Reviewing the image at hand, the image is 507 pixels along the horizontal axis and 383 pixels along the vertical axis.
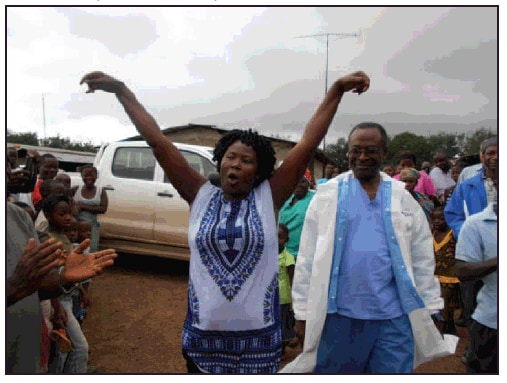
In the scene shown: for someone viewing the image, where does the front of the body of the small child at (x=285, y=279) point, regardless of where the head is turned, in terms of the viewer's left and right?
facing the viewer

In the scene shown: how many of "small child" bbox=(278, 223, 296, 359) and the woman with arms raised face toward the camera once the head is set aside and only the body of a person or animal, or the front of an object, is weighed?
2

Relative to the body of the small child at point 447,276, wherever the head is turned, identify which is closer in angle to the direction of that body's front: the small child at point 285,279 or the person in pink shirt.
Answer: the small child

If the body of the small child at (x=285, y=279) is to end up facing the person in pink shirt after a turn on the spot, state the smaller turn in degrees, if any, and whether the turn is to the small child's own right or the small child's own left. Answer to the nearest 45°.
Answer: approximately 135° to the small child's own left

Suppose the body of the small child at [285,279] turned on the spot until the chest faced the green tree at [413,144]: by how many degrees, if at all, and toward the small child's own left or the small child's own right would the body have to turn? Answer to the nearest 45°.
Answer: approximately 180°

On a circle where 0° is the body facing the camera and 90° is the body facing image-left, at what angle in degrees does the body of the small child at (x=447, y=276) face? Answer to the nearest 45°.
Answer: approximately 45°

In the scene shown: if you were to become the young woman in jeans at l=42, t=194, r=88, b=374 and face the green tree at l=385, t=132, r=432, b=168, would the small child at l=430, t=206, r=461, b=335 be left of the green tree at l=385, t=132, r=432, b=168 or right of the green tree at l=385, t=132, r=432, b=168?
right

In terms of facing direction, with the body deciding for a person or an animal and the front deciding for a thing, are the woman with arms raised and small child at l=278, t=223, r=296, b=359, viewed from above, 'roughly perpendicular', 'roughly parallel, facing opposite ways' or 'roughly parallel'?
roughly parallel

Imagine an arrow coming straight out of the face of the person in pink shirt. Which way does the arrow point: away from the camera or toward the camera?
toward the camera

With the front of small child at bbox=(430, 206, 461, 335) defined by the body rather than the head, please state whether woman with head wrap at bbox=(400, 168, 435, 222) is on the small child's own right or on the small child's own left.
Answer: on the small child's own right

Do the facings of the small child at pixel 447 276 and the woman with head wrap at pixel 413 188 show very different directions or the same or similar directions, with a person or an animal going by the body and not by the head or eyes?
same or similar directions

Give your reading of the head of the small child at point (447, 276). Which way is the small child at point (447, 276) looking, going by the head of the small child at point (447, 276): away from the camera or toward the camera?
toward the camera

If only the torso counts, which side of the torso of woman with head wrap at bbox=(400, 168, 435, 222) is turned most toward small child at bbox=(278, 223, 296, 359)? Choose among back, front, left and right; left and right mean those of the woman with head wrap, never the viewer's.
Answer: front

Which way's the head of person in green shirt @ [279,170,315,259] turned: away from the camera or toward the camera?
toward the camera

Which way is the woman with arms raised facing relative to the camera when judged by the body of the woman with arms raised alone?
toward the camera

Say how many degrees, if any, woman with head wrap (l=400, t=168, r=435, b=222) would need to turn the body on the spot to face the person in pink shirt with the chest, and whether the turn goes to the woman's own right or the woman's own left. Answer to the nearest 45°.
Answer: approximately 135° to the woman's own right
